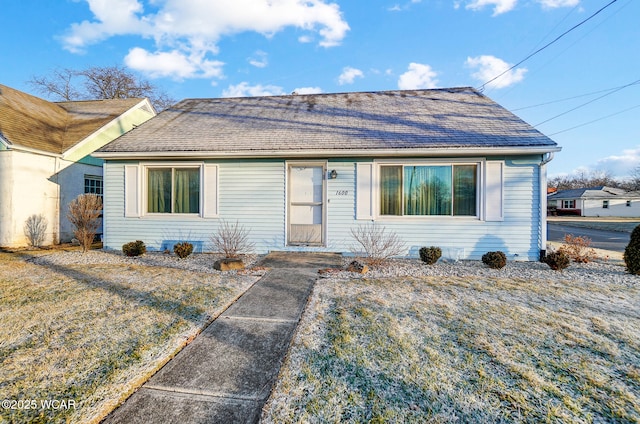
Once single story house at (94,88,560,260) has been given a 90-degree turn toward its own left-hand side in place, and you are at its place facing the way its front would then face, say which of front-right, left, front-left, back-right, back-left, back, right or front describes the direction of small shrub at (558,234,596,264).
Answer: front

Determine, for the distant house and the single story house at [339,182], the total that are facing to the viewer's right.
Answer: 0

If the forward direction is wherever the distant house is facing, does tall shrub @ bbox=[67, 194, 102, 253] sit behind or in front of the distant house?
in front

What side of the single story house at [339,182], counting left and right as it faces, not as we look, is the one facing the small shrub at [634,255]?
left

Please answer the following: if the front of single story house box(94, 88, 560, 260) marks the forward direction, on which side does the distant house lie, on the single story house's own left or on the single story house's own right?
on the single story house's own left

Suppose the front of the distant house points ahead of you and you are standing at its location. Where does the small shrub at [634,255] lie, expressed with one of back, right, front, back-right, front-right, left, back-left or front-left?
front-left

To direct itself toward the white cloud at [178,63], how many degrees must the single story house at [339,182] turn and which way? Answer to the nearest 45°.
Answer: approximately 135° to its right

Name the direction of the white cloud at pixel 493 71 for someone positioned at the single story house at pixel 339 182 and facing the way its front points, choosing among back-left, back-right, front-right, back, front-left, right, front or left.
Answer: back-left

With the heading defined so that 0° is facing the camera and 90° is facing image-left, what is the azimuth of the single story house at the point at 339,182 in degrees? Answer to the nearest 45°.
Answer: approximately 0°

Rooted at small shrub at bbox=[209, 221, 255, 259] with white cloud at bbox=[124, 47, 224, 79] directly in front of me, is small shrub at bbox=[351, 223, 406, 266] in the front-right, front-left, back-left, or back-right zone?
back-right

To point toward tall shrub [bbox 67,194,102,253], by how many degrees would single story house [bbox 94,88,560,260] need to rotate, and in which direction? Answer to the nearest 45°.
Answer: approximately 90° to its right

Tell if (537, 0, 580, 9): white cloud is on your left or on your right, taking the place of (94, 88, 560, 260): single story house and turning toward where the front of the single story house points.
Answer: on your left
